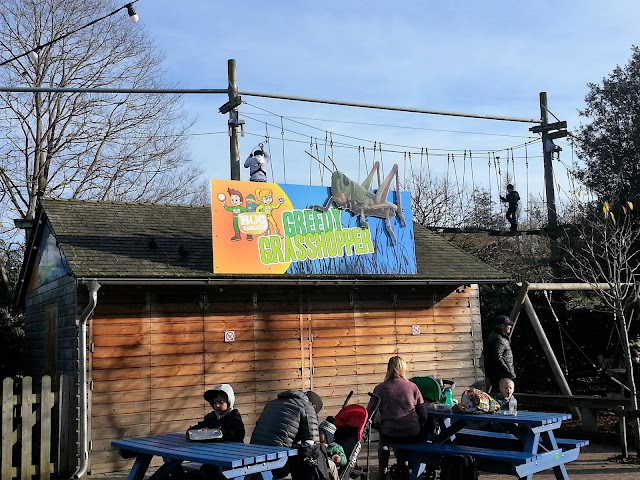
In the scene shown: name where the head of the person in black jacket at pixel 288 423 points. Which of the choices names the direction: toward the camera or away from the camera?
away from the camera

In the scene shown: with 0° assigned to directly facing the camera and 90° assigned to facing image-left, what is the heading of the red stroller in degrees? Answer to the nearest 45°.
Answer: approximately 45°

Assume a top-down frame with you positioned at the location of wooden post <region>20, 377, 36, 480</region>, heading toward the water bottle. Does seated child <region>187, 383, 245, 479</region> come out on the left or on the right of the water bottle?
right

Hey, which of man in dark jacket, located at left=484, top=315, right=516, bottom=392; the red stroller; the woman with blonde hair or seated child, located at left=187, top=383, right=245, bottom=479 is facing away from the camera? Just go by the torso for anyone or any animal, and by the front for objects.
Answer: the woman with blonde hair

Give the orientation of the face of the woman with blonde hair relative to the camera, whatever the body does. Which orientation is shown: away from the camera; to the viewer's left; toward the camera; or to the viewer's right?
away from the camera

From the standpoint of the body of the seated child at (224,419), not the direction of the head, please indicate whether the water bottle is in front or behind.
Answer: behind

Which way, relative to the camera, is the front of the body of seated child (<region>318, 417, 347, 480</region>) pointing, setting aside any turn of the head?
to the viewer's left

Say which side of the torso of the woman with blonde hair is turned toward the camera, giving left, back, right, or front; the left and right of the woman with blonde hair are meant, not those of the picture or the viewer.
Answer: back
